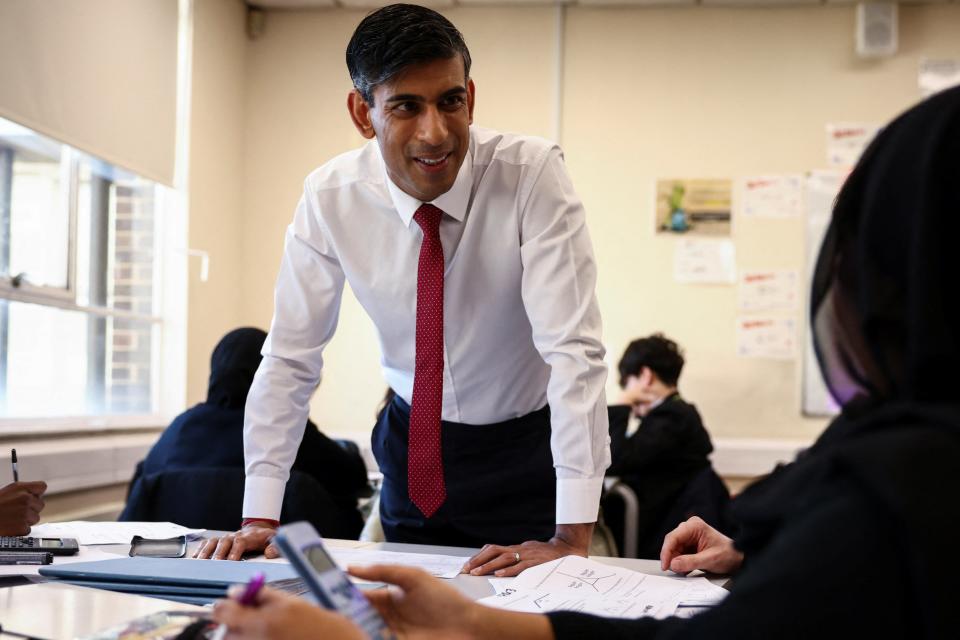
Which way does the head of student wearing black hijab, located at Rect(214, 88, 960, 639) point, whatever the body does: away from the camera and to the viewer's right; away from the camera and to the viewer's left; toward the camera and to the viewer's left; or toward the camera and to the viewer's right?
away from the camera and to the viewer's left

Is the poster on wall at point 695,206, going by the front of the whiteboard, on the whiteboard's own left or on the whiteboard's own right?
on the whiteboard's own right

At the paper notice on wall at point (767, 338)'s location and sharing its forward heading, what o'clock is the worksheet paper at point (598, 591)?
The worksheet paper is roughly at 12 o'clock from the paper notice on wall.

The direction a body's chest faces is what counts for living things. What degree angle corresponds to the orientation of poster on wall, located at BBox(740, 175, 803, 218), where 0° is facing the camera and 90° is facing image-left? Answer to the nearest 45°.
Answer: approximately 0°

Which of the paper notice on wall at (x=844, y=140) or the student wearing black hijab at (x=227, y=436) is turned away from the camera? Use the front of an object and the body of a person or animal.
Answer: the student wearing black hijab

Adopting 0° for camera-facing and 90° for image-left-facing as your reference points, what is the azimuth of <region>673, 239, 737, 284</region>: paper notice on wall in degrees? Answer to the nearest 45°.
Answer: approximately 0°

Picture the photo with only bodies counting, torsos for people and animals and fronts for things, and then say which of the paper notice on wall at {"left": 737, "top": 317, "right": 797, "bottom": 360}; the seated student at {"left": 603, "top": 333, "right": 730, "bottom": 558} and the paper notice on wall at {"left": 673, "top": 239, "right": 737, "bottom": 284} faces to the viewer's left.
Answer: the seated student

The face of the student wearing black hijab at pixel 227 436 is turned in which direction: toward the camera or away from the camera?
away from the camera

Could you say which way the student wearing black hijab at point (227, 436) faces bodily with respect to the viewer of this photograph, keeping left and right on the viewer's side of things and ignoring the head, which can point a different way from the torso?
facing away from the viewer

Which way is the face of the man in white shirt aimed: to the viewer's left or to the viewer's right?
to the viewer's right

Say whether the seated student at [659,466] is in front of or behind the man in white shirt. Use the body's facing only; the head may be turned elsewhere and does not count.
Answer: behind

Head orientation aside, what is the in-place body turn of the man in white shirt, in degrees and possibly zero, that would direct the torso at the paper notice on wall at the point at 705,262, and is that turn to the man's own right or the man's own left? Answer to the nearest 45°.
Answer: approximately 135° to the man's own left

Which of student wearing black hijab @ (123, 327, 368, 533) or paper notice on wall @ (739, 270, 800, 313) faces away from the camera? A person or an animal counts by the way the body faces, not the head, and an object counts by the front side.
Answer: the student wearing black hijab

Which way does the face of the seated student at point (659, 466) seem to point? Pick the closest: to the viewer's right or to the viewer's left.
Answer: to the viewer's left

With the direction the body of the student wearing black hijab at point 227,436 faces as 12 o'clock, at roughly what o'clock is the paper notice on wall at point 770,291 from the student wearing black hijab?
The paper notice on wall is roughly at 2 o'clock from the student wearing black hijab.
